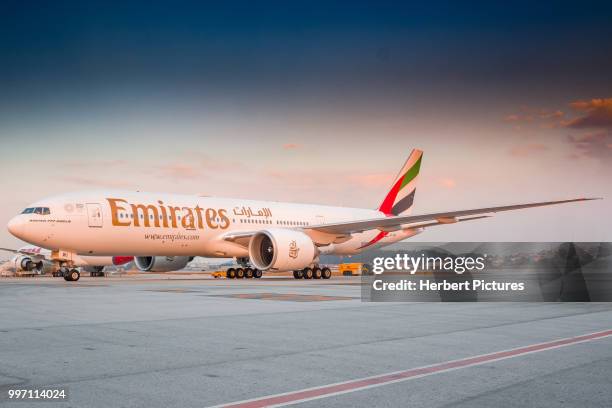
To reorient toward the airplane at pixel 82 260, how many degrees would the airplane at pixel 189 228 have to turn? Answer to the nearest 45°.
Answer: approximately 90° to its right

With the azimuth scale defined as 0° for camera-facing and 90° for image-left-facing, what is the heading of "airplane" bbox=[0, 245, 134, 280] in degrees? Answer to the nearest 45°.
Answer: approximately 45°

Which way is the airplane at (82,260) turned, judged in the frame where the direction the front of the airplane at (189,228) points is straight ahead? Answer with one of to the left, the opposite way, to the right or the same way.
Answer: the same way

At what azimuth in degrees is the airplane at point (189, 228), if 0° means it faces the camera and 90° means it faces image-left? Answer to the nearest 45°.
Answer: approximately 45°
